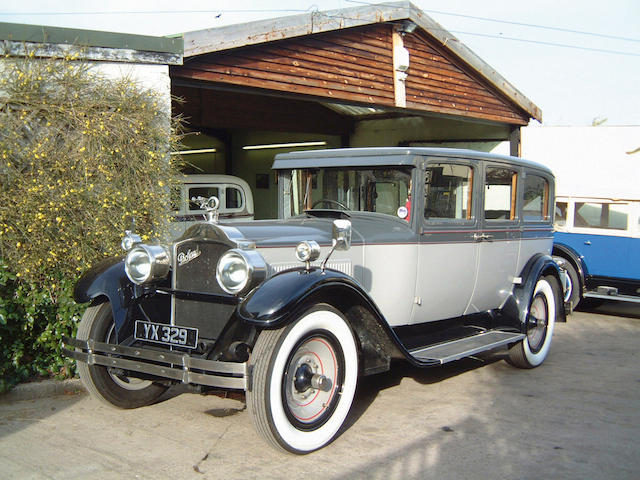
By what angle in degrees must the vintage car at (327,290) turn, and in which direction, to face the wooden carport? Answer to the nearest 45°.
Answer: approximately 135° to its right

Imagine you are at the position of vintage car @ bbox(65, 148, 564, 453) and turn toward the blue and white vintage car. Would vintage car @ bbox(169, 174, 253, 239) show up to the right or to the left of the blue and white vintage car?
left

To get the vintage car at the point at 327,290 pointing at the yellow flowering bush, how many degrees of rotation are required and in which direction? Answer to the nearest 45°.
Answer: approximately 90° to its right

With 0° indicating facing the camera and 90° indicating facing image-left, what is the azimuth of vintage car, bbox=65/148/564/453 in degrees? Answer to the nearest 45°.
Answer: approximately 45°

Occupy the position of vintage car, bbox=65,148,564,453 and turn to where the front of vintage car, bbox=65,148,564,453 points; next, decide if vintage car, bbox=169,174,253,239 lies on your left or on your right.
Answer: on your right
